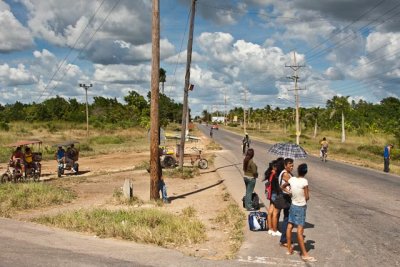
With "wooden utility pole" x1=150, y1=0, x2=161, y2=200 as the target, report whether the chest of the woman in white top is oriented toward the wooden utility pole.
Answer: no

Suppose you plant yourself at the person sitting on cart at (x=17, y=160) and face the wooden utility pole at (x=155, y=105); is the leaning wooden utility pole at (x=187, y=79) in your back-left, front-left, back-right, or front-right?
front-left

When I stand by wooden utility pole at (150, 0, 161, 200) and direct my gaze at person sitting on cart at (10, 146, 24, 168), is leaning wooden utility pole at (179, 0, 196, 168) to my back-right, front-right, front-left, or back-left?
front-right

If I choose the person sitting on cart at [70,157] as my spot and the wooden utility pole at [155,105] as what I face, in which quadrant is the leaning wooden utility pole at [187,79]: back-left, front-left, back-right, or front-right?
front-left
